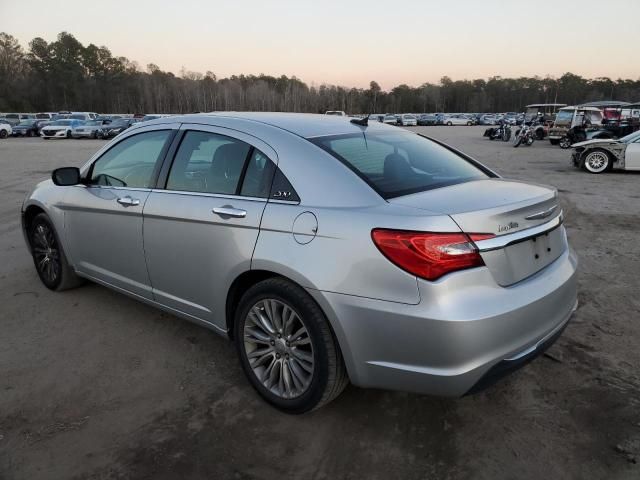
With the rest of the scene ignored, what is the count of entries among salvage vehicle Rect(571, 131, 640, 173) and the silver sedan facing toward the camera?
0

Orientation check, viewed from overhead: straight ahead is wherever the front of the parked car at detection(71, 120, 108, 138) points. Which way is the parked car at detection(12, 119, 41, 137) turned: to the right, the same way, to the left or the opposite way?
the same way

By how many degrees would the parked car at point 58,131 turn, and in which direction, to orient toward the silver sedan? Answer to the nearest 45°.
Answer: approximately 45° to its left

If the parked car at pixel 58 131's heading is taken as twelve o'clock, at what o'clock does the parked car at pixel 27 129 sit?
the parked car at pixel 27 129 is roughly at 4 o'clock from the parked car at pixel 58 131.

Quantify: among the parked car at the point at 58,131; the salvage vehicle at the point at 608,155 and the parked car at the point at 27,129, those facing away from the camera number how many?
0

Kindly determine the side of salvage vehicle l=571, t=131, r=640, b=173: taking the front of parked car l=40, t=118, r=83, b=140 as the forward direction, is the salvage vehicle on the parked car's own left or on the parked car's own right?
on the parked car's own left

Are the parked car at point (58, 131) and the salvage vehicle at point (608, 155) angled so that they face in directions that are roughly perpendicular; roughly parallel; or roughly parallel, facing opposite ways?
roughly perpendicular

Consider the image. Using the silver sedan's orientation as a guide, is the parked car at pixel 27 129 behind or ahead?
ahead

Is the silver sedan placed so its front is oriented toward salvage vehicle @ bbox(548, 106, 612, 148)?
no

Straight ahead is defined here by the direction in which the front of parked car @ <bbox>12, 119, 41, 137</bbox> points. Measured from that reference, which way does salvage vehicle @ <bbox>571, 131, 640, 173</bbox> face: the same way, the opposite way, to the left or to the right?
to the right

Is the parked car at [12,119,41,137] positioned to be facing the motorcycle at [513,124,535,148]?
no

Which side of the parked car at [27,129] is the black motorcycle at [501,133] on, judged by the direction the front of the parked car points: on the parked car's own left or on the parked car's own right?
on the parked car's own left

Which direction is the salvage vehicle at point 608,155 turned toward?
to the viewer's left

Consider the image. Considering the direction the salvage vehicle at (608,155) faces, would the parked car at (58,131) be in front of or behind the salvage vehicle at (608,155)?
in front

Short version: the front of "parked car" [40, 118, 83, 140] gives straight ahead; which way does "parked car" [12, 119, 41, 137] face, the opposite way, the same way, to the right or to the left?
the same way

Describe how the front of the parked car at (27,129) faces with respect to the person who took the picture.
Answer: facing the viewer and to the left of the viewer
